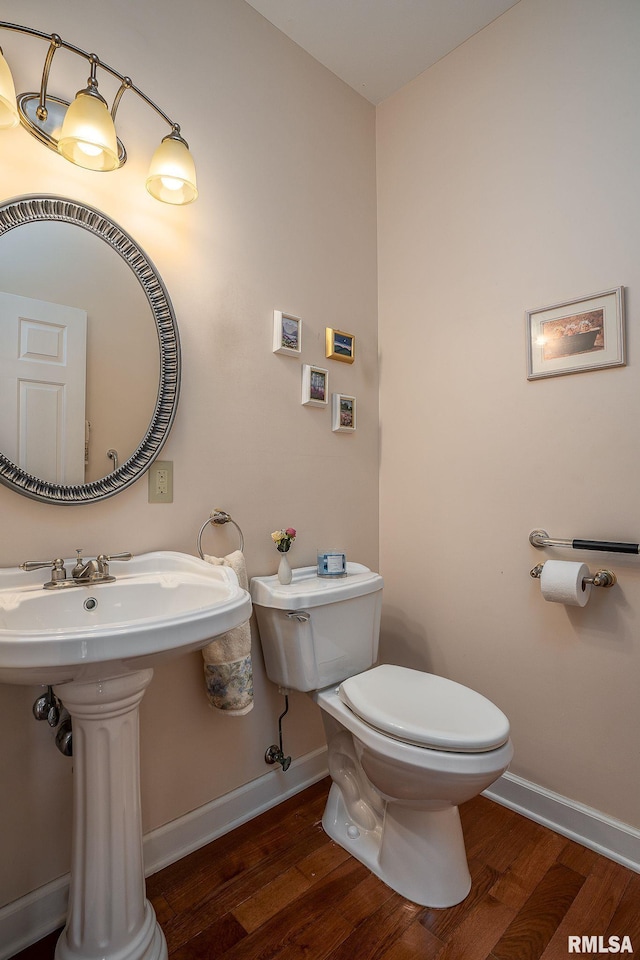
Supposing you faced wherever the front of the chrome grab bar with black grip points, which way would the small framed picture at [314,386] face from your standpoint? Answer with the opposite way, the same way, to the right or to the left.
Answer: to the left

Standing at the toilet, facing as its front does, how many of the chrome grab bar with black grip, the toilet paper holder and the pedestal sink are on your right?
1

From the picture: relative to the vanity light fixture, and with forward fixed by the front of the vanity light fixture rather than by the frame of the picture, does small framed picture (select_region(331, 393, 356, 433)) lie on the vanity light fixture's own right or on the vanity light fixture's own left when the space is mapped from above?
on the vanity light fixture's own left

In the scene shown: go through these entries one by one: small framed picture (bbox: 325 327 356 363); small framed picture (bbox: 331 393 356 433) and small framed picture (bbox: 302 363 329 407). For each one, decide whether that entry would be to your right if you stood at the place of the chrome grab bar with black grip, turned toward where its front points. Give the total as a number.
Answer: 3

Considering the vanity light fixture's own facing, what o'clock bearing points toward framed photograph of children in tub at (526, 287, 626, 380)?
The framed photograph of children in tub is roughly at 11 o'clock from the vanity light fixture.

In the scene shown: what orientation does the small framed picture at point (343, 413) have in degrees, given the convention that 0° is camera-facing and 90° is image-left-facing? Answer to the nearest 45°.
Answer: approximately 315°
